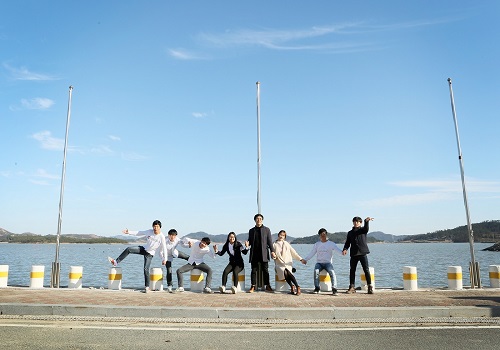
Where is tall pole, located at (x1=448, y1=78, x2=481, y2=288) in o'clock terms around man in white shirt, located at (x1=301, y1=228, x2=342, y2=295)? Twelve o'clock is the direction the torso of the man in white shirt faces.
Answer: The tall pole is roughly at 8 o'clock from the man in white shirt.

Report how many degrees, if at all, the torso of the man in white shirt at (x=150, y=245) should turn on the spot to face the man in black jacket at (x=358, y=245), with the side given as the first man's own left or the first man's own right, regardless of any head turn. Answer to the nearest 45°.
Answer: approximately 135° to the first man's own left

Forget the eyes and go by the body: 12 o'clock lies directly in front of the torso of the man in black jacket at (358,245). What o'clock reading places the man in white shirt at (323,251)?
The man in white shirt is roughly at 3 o'clock from the man in black jacket.

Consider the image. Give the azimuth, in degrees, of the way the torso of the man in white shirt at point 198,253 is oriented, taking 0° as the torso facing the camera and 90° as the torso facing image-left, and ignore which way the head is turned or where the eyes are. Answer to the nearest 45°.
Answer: approximately 0°

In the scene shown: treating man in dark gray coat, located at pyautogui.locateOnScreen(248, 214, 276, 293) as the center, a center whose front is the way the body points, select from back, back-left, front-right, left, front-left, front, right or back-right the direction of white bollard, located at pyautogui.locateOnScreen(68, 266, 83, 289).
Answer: right

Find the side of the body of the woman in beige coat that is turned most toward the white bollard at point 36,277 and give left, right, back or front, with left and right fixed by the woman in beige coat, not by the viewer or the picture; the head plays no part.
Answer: right

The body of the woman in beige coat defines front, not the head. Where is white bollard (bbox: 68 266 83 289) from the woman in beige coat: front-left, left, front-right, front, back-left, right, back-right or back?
right

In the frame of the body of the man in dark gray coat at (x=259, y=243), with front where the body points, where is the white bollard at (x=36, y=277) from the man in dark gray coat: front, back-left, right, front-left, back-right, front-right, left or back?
right

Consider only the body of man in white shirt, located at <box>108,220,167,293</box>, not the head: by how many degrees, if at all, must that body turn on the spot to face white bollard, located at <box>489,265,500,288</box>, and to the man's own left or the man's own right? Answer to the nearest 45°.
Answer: approximately 135° to the man's own left
